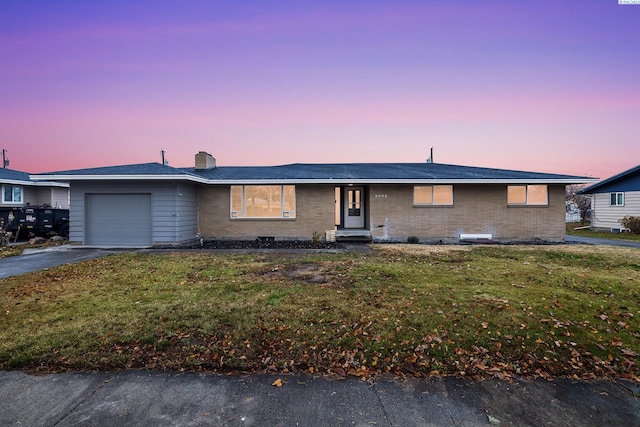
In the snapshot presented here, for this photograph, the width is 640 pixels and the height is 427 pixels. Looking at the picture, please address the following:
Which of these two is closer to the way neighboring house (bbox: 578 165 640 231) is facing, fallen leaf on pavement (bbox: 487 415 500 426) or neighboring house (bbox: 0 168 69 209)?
the fallen leaf on pavement

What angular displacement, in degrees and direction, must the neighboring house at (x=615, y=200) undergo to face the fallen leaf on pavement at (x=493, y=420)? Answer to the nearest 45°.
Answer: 0° — it already faces it

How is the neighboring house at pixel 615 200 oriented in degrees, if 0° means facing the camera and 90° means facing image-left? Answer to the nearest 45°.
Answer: approximately 0°

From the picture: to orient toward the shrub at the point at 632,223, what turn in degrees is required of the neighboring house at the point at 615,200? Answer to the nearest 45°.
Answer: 0° — it already faces it
